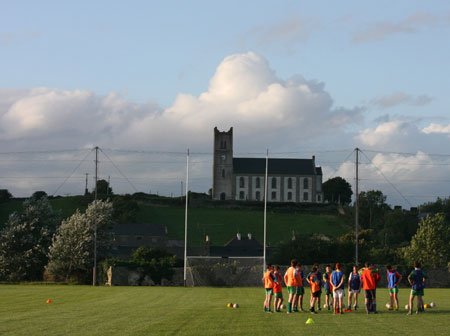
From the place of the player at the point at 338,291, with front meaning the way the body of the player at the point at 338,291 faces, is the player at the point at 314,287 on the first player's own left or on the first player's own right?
on the first player's own left

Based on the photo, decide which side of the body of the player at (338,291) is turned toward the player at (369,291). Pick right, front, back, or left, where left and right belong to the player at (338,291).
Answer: right

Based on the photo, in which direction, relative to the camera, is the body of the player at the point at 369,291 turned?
away from the camera

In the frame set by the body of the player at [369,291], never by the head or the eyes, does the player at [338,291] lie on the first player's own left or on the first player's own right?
on the first player's own left

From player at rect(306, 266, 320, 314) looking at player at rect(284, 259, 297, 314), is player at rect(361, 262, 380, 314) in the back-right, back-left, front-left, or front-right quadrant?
back-left

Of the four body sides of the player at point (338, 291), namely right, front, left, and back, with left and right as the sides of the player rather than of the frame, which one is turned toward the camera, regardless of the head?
back

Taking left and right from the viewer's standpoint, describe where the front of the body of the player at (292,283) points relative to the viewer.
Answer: facing away from the viewer and to the right of the viewer
